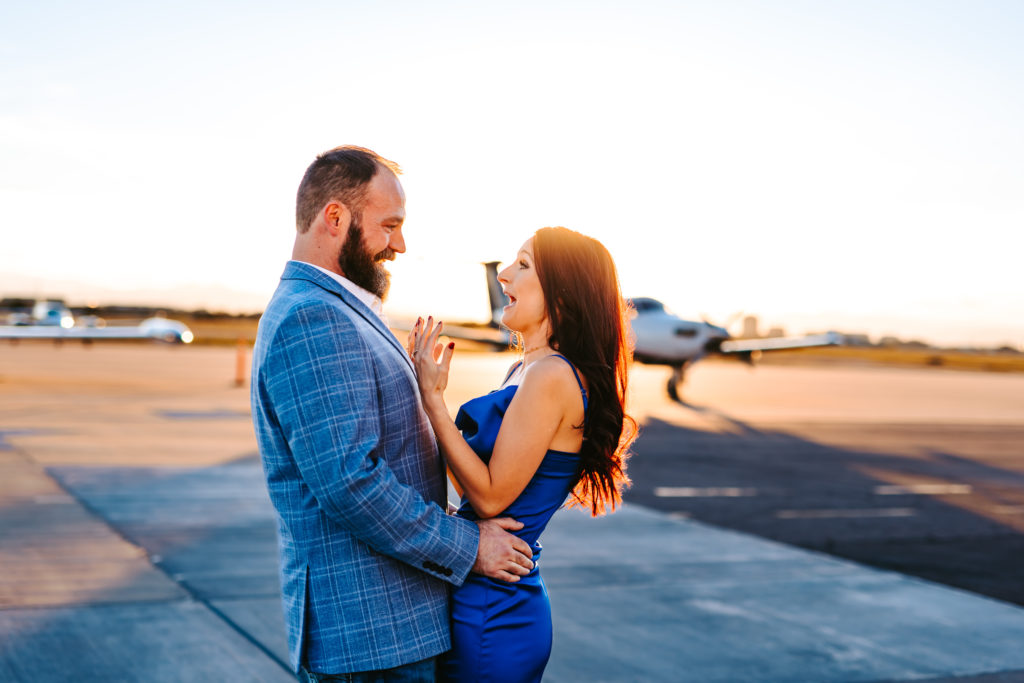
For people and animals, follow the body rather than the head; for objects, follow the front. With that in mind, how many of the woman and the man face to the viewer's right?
1

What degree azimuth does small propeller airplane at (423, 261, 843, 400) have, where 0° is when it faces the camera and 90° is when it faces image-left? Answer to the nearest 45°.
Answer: approximately 315°

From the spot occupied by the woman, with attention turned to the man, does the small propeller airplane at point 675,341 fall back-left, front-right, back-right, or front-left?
back-right

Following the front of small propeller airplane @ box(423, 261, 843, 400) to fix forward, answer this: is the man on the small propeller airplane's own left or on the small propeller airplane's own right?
on the small propeller airplane's own right

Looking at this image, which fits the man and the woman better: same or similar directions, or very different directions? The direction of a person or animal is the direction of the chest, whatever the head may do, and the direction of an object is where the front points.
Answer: very different directions

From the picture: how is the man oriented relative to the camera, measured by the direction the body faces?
to the viewer's right

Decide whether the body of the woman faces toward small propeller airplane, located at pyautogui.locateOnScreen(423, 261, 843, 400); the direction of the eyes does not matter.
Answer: no

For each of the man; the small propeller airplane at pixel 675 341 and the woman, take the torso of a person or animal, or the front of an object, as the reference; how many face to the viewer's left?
1

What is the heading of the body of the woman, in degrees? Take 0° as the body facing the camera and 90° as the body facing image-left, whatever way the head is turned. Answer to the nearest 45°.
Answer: approximately 90°

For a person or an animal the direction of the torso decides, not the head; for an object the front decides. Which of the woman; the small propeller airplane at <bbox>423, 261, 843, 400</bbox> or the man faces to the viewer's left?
the woman

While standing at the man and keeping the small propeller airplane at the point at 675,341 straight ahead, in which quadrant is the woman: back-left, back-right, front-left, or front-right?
front-right

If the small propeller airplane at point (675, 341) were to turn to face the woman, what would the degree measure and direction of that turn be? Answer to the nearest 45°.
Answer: approximately 45° to its right

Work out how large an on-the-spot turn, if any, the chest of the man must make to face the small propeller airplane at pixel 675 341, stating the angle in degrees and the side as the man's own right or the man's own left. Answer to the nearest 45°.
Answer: approximately 90° to the man's own left

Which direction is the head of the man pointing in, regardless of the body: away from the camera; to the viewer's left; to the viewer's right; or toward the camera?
to the viewer's right

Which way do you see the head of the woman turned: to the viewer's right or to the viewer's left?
to the viewer's left
